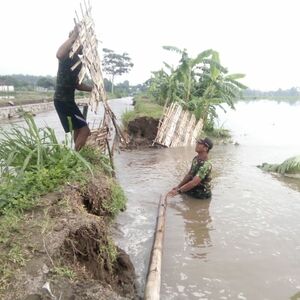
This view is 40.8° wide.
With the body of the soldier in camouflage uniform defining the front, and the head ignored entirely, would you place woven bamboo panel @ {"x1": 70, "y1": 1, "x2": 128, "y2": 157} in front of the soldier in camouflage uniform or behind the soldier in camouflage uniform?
in front

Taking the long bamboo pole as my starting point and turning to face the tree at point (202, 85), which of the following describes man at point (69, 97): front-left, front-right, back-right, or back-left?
front-left

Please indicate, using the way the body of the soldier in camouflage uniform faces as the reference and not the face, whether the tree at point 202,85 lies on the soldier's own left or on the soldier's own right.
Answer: on the soldier's own right

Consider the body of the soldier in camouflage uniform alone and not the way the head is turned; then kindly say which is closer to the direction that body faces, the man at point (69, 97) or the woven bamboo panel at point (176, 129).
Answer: the man

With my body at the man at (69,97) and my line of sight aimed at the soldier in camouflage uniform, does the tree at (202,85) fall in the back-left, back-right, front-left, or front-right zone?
front-left

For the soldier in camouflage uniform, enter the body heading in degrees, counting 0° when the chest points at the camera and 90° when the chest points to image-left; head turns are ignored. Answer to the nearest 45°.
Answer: approximately 90°

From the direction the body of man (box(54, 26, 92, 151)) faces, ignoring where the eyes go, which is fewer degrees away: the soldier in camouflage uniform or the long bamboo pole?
the soldier in camouflage uniform

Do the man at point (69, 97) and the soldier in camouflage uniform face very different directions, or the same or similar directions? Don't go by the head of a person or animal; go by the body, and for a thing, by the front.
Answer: very different directions
